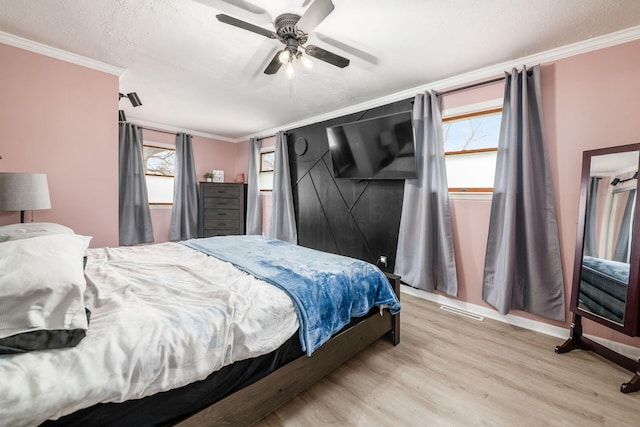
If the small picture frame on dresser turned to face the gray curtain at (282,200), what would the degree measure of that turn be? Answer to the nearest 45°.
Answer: approximately 45° to its left

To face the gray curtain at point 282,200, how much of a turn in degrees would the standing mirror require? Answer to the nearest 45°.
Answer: approximately 45° to its right

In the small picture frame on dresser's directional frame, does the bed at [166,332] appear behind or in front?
in front

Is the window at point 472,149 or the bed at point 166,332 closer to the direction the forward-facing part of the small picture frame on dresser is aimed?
the bed

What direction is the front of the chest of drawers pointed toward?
toward the camera

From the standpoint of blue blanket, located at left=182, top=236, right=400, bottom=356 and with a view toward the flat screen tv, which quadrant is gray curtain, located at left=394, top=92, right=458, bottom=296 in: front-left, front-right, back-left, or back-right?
front-right

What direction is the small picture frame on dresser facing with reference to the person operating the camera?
facing the viewer

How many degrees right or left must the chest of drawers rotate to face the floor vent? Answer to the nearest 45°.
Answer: approximately 45° to its left

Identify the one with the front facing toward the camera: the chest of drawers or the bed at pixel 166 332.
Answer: the chest of drawers

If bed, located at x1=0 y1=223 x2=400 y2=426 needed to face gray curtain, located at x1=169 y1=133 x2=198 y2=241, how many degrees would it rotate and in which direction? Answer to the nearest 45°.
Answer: approximately 45° to its left

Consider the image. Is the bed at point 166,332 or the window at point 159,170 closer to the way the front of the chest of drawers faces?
the bed

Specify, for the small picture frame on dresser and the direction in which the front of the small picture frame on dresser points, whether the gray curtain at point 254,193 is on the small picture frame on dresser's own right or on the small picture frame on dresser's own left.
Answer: on the small picture frame on dresser's own left

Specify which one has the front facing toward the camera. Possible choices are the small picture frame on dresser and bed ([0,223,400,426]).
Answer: the small picture frame on dresser

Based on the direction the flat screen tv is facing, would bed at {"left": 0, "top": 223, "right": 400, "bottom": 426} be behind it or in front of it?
in front

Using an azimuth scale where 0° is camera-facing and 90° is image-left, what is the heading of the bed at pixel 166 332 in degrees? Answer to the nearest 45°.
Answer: approximately 225°

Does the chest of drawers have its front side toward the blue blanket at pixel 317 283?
yes

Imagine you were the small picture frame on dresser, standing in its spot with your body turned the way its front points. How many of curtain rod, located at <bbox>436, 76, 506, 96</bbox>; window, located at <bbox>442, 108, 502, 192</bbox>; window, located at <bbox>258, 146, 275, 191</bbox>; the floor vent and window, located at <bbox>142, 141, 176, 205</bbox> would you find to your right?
1

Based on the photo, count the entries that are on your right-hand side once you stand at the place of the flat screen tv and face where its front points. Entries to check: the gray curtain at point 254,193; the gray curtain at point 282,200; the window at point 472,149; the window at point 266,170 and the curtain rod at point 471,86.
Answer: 3

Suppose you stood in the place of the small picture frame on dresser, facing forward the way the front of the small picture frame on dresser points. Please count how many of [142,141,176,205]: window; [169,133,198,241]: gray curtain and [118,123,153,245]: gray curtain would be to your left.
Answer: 0
